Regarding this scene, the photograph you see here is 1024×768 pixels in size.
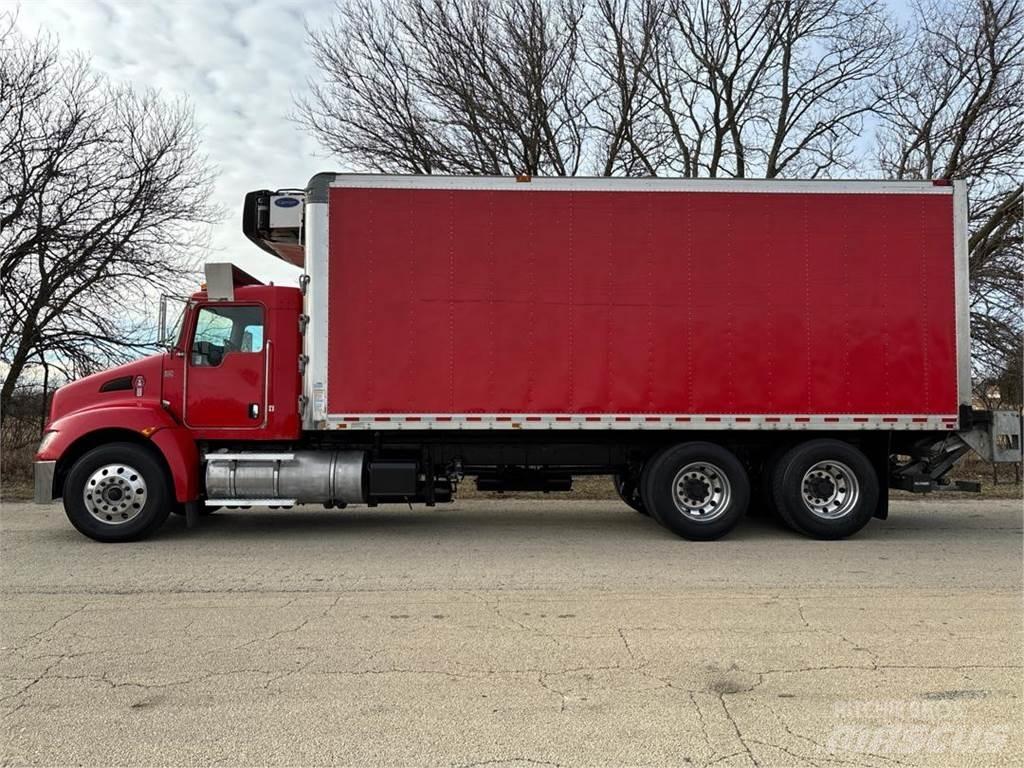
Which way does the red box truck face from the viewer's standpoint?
to the viewer's left
